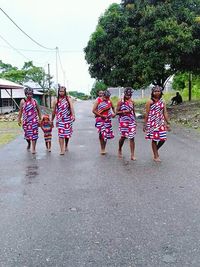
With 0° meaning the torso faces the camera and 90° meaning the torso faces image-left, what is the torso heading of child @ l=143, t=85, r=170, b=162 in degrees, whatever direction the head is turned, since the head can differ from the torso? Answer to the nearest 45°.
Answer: approximately 0°

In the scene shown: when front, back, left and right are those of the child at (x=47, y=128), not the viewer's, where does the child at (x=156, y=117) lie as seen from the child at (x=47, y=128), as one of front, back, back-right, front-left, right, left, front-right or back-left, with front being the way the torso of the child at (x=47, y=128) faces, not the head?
front-left

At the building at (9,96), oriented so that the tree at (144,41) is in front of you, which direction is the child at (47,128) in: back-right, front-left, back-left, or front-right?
front-right

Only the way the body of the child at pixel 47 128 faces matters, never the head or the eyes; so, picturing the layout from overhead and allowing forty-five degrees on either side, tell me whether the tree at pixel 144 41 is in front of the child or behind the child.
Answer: behind

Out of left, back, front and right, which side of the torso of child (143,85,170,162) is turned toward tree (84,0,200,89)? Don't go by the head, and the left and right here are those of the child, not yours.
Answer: back

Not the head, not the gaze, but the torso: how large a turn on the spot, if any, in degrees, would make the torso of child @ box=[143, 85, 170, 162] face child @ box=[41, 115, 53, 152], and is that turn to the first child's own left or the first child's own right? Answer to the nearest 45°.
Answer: approximately 135° to the first child's own right

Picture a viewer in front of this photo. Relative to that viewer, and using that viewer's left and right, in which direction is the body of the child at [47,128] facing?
facing the viewer

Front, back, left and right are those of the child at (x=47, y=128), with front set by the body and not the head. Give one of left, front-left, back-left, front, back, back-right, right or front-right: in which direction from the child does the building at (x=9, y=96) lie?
back

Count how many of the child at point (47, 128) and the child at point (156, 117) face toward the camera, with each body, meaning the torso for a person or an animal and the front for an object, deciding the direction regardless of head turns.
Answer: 2
